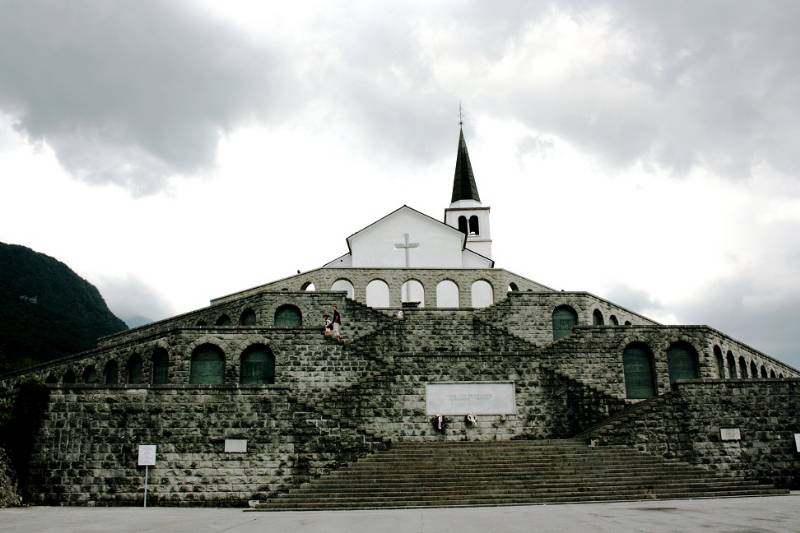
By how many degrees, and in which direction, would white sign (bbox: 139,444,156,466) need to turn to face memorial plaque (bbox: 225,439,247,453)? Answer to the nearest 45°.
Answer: approximately 90° to its left

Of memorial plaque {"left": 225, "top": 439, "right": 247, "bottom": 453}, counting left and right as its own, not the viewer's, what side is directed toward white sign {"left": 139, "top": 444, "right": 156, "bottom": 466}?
right

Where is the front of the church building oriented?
toward the camera

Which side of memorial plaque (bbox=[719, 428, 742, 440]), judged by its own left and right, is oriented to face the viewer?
front

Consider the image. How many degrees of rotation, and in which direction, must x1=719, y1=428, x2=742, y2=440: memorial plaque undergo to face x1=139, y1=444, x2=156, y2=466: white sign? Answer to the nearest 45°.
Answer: approximately 45° to its right

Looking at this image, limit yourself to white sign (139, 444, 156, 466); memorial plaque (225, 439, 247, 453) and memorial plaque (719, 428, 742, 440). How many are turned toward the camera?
3

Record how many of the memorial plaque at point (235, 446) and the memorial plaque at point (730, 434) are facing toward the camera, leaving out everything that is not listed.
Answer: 2

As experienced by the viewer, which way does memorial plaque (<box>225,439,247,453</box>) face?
facing the viewer

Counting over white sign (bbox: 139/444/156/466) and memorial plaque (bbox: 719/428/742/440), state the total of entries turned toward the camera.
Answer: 2
